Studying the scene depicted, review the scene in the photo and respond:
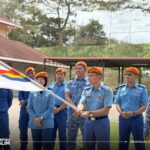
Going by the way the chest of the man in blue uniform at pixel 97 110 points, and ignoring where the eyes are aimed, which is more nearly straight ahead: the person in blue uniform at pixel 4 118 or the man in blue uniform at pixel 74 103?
the person in blue uniform

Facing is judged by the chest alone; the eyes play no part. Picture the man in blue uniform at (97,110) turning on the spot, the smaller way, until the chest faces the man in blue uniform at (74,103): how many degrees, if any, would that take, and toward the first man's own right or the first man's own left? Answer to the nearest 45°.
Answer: approximately 135° to the first man's own right

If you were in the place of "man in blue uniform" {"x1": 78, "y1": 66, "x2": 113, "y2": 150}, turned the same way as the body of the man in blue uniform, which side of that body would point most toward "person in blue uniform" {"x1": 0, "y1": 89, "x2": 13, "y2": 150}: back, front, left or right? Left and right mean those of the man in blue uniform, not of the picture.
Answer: right

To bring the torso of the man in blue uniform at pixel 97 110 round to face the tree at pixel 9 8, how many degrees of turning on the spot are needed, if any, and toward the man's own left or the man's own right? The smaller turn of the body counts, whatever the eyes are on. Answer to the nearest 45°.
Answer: approximately 135° to the man's own right

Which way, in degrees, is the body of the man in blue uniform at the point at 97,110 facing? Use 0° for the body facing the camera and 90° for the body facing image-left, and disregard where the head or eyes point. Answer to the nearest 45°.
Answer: approximately 45°

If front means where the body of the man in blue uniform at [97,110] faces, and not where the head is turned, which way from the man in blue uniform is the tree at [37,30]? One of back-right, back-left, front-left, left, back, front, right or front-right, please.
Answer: back-right

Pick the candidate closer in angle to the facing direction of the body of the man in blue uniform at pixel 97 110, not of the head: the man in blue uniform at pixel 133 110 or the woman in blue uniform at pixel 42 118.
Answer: the woman in blue uniform

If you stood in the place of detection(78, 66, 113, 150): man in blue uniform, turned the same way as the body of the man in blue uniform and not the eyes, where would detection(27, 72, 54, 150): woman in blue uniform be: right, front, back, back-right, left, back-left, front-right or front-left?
right
